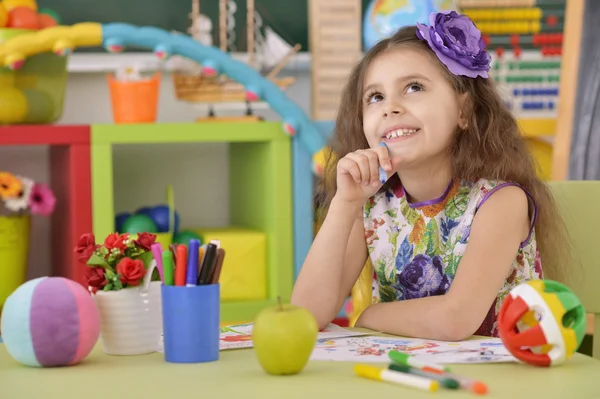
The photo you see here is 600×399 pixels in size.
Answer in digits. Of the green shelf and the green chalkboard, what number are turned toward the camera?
2

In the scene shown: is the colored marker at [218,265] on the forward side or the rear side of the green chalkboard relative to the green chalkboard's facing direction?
on the forward side

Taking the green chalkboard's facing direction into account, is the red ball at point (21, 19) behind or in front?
in front

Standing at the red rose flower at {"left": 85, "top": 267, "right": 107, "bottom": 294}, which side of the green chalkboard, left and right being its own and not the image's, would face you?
front

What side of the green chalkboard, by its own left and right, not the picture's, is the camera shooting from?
front

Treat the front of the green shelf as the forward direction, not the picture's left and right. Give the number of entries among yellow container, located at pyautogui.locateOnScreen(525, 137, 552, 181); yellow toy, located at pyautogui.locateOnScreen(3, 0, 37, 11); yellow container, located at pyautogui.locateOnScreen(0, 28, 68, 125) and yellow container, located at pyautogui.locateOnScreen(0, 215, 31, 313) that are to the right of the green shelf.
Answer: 3

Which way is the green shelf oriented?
toward the camera

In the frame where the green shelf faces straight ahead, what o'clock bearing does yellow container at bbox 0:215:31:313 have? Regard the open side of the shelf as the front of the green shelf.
The yellow container is roughly at 3 o'clock from the green shelf.

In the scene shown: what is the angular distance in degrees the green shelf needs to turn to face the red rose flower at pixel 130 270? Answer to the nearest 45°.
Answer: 0° — it already faces it

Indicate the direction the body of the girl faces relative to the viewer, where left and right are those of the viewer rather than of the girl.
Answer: facing the viewer and to the left of the viewer

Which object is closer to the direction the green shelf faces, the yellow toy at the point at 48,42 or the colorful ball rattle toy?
the colorful ball rattle toy

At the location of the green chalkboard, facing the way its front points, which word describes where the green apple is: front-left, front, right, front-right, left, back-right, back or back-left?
front

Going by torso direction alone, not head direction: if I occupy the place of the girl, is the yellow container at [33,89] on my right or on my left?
on my right

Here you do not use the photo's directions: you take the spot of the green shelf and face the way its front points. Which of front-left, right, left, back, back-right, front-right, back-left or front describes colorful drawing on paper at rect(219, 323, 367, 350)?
front
